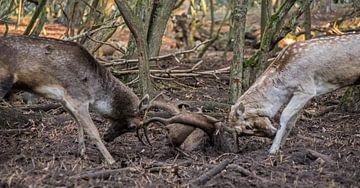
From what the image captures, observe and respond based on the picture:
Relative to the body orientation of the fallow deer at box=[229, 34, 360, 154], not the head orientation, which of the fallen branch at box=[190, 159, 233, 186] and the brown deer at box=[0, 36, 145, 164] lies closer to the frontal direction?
the brown deer

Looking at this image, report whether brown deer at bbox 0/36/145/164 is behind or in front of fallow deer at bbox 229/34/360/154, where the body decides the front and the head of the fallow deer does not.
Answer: in front

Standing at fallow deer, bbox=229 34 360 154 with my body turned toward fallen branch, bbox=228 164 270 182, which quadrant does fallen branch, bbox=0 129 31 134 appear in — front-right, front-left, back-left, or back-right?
front-right

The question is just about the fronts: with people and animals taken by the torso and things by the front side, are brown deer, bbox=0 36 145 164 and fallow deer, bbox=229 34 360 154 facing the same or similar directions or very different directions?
very different directions

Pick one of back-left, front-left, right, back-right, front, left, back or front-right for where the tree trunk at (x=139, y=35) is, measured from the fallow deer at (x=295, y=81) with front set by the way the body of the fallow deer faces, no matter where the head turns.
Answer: front

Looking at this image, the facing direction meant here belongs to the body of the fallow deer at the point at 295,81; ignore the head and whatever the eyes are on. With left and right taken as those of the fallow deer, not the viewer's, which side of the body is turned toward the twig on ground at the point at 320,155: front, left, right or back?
left

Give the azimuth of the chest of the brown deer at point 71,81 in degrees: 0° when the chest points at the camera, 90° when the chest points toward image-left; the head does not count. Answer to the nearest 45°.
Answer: approximately 270°

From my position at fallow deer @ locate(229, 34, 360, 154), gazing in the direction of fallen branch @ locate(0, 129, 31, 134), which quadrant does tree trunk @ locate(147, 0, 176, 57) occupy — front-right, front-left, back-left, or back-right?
front-right

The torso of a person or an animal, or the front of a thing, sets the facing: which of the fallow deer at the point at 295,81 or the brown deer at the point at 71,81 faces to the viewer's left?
the fallow deer

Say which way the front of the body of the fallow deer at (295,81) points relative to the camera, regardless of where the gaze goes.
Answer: to the viewer's left

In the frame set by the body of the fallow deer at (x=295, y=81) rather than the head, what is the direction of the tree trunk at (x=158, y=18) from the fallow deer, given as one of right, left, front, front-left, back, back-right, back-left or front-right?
front-right

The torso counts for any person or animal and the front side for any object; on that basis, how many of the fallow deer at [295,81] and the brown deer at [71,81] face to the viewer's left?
1

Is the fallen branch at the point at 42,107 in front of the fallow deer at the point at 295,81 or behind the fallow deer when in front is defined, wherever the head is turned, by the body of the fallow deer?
in front

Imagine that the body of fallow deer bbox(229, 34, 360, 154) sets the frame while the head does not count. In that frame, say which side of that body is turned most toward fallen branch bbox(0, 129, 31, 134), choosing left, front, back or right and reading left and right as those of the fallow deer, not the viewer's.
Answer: front

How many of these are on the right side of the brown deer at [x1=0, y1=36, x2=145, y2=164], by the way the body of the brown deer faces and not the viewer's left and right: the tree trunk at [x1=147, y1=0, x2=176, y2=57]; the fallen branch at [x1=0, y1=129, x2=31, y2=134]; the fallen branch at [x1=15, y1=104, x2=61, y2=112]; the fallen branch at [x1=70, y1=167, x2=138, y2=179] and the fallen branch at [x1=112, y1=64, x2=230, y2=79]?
1
